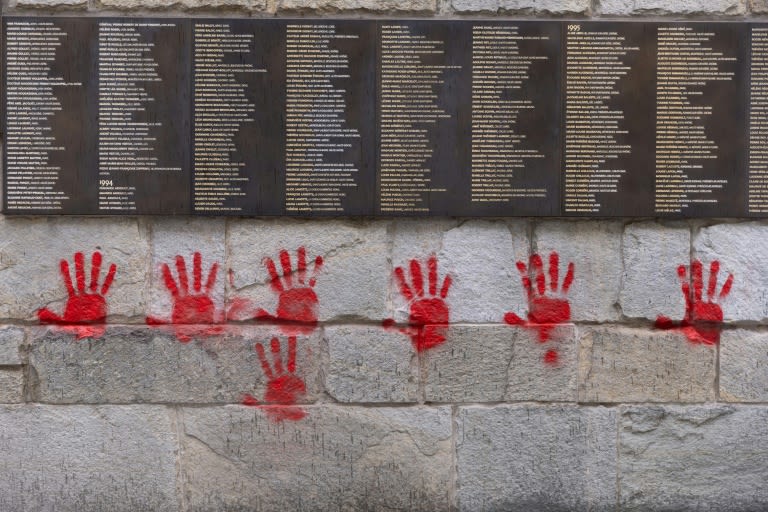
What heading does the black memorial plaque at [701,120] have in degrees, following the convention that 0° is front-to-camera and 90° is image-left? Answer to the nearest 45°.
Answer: approximately 0°

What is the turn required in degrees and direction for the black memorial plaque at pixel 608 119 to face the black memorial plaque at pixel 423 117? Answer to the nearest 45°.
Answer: approximately 90° to its right

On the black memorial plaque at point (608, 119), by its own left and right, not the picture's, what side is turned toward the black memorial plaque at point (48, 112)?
right

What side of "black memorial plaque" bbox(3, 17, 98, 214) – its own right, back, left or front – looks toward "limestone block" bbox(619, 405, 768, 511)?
left

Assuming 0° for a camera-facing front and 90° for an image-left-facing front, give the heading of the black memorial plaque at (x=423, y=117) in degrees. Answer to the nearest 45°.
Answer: approximately 0°
